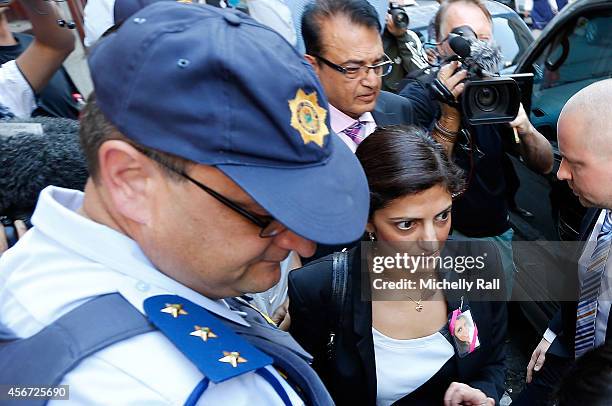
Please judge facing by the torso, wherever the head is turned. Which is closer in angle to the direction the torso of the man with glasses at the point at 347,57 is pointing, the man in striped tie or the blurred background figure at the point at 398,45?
the man in striped tie

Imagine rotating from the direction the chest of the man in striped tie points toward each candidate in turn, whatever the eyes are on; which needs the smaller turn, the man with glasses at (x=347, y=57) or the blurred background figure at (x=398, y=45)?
the man with glasses

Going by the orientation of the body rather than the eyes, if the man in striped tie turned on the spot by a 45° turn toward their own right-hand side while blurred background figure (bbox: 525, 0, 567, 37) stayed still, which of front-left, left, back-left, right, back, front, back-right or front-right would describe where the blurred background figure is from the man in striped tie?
right

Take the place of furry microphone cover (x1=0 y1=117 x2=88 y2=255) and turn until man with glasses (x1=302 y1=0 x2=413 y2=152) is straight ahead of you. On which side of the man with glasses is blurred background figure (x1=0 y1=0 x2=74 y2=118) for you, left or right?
left

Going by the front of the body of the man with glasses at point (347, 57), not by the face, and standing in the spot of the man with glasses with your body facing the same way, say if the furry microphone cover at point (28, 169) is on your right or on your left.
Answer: on your right

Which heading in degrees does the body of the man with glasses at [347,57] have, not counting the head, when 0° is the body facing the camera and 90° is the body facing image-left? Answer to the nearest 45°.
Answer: approximately 315°

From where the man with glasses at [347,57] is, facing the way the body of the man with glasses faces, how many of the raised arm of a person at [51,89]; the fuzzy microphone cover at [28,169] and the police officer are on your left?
0

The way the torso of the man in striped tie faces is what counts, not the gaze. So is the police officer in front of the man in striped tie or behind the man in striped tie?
in front

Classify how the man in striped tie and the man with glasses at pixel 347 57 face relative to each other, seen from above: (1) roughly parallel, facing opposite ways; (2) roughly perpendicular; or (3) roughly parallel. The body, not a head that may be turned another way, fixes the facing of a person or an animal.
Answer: roughly perpendicular

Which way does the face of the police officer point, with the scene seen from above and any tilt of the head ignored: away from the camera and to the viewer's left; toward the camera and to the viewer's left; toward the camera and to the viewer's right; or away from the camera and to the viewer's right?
toward the camera and to the viewer's right

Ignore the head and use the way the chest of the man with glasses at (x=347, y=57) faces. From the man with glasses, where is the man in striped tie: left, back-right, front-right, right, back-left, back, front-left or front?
front

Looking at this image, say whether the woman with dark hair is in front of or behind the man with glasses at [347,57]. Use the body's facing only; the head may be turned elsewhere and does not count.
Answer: in front

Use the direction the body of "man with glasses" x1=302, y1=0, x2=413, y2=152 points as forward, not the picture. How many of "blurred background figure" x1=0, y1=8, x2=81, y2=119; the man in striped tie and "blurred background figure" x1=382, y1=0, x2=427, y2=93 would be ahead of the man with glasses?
1

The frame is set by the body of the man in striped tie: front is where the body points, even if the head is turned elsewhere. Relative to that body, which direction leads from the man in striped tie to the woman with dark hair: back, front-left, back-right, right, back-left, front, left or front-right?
front

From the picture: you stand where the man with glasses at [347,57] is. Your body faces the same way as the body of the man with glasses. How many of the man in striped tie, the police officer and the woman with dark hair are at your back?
0

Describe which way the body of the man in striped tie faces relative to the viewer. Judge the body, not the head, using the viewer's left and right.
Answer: facing the viewer and to the left of the viewer

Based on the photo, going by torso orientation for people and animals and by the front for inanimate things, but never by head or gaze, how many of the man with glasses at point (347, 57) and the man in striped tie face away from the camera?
0

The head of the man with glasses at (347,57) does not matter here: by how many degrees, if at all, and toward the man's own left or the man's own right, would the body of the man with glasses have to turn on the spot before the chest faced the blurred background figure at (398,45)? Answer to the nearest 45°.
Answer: approximately 135° to the man's own left

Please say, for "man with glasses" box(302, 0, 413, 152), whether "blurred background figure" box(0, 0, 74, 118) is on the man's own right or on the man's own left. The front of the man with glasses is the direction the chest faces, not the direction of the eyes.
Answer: on the man's own right

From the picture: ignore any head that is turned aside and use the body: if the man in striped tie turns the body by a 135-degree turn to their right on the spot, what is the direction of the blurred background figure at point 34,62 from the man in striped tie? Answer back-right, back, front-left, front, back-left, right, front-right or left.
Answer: left
